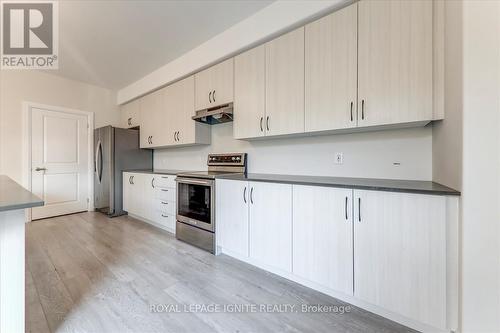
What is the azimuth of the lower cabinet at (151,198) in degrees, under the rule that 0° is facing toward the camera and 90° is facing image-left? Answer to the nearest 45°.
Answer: approximately 45°

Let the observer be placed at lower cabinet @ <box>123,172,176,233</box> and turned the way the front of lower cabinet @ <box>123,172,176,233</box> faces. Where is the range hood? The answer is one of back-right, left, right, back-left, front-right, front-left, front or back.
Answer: left

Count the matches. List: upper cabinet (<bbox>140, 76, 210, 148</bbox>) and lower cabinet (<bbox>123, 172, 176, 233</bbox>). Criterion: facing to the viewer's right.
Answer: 0

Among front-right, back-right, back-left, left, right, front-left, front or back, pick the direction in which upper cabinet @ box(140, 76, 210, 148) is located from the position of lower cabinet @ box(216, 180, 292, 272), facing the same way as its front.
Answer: right

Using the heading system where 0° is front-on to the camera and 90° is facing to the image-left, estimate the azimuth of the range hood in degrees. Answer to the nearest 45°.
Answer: approximately 45°

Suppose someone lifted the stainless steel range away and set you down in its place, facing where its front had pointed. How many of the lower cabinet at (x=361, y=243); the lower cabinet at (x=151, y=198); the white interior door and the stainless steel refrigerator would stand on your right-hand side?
3

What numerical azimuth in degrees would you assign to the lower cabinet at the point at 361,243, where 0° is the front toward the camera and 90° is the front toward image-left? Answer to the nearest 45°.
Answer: approximately 45°

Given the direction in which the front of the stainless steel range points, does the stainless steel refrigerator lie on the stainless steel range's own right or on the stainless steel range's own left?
on the stainless steel range's own right

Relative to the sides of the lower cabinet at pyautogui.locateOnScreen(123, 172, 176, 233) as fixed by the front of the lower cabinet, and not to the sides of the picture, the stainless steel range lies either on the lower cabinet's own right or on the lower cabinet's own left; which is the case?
on the lower cabinet's own left

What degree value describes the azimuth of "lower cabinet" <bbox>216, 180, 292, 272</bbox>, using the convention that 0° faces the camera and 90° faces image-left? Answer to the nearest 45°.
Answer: approximately 45°

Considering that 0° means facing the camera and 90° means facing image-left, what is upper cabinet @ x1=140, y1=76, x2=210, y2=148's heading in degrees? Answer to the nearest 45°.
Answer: approximately 45°

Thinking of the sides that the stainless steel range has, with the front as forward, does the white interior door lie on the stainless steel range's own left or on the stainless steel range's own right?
on the stainless steel range's own right

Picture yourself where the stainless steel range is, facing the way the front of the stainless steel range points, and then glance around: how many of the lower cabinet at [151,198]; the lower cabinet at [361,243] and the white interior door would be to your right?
2
